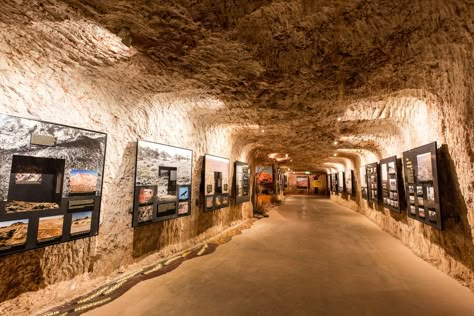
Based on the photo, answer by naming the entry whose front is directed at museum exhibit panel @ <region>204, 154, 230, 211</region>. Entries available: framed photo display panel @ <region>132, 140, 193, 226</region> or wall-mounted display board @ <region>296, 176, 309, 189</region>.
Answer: the wall-mounted display board

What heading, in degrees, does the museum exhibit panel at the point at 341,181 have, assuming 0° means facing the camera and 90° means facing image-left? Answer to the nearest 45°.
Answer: approximately 45°

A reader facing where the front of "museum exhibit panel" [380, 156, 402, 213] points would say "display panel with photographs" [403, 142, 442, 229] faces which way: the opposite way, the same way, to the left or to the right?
the same way

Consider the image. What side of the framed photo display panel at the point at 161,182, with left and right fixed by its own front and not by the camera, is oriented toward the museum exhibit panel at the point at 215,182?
left

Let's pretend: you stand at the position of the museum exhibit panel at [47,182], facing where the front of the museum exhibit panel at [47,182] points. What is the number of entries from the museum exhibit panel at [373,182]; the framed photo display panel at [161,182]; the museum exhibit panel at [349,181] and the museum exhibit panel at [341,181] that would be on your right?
0

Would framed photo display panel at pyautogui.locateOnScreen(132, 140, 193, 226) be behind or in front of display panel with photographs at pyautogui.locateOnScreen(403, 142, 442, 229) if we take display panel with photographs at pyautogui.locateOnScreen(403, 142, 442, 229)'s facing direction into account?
in front

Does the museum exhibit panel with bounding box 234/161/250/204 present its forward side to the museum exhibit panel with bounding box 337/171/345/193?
no

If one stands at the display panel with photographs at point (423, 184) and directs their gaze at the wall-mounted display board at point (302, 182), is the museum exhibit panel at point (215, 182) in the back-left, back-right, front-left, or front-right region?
front-left

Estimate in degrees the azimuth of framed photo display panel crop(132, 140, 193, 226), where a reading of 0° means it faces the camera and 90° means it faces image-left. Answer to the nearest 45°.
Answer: approximately 315°

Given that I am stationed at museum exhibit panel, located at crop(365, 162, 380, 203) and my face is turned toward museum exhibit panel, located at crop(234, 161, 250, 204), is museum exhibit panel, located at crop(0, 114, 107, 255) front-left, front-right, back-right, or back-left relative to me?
front-left

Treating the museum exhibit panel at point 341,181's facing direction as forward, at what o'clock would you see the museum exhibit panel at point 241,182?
the museum exhibit panel at point 241,182 is roughly at 11 o'clock from the museum exhibit panel at point 341,181.

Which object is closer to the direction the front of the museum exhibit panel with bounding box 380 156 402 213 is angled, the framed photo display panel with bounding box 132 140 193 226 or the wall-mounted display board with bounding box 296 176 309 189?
the framed photo display panel

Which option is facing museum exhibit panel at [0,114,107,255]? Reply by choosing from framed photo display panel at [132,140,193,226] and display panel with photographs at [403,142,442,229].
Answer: the display panel with photographs

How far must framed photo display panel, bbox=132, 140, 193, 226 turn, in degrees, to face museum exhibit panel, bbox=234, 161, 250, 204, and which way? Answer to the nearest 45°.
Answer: approximately 90° to its left

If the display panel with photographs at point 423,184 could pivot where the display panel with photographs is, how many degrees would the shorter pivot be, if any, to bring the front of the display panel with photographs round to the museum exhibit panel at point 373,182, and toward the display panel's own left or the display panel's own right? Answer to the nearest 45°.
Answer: approximately 135° to the display panel's own right

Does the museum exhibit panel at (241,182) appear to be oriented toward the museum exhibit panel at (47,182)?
no

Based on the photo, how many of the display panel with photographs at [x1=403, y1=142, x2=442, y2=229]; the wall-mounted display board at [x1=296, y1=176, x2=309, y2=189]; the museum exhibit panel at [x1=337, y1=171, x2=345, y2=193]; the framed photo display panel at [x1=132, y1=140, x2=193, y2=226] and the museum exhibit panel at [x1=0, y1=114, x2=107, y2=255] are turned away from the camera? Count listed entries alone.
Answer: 0

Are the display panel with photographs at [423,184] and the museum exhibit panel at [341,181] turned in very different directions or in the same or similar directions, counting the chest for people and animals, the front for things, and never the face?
same or similar directions

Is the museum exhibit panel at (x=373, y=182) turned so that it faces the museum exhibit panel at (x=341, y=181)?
no

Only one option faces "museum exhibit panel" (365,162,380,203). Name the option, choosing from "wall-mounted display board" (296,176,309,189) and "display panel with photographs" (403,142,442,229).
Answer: the wall-mounted display board

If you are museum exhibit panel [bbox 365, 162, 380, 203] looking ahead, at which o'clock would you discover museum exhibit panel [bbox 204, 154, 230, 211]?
museum exhibit panel [bbox 204, 154, 230, 211] is roughly at 12 o'clock from museum exhibit panel [bbox 365, 162, 380, 203].
